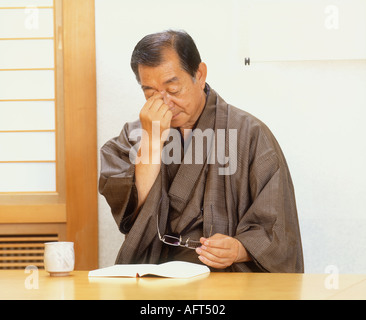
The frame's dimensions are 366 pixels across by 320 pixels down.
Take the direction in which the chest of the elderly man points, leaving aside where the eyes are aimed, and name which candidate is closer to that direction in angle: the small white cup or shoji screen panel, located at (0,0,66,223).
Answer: the small white cup

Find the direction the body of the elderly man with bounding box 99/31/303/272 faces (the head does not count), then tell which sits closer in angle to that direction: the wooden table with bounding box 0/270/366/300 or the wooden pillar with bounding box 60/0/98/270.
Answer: the wooden table

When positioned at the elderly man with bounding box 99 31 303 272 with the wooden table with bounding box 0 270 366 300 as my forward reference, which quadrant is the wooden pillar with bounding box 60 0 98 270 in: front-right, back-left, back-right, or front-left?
back-right

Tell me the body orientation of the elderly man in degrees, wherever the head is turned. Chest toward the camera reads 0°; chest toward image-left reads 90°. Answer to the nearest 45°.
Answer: approximately 45°

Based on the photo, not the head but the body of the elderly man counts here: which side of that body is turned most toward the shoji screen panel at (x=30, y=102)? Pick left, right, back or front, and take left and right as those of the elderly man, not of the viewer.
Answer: right

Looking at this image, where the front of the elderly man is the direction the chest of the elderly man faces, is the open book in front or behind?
in front

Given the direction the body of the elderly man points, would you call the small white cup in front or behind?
in front

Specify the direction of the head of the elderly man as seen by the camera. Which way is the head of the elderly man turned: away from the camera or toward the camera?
toward the camera

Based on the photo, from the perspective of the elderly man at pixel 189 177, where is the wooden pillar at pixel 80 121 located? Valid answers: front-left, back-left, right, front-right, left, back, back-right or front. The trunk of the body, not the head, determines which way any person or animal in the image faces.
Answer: right

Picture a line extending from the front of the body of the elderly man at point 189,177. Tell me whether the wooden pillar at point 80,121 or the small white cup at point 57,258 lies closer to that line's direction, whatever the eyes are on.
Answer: the small white cup

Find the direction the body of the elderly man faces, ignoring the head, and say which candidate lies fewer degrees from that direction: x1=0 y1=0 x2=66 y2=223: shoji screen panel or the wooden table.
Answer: the wooden table
